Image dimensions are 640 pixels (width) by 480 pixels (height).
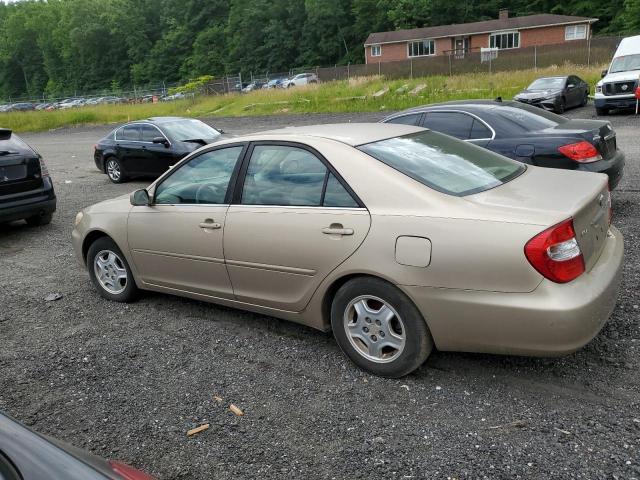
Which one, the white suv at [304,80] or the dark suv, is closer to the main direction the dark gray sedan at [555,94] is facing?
the dark suv

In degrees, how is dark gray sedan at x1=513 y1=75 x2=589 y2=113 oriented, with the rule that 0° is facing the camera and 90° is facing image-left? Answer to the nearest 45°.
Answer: approximately 45°

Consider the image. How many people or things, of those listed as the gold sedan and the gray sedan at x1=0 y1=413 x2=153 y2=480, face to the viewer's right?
0

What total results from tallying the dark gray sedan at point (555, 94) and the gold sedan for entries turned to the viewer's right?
0

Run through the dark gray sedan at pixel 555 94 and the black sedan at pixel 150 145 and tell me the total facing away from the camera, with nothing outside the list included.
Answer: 0

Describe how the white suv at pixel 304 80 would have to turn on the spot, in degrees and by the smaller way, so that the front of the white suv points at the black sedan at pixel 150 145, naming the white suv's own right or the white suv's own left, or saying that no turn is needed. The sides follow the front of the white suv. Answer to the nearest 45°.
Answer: approximately 45° to the white suv's own left

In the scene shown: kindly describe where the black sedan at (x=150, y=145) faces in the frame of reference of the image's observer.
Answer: facing the viewer and to the right of the viewer

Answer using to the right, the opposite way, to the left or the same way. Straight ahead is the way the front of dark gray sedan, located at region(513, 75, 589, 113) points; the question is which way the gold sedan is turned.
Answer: to the right

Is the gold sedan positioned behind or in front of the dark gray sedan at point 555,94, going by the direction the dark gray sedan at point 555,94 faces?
in front

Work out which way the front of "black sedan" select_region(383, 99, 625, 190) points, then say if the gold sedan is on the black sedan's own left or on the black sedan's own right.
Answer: on the black sedan's own left

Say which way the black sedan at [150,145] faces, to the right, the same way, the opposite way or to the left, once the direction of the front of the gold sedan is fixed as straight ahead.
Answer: the opposite way

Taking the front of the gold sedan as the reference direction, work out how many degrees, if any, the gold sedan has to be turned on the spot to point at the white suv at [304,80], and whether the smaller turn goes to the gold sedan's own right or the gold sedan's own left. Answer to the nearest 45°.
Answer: approximately 45° to the gold sedan's own right

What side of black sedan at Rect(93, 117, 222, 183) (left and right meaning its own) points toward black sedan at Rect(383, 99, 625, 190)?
front

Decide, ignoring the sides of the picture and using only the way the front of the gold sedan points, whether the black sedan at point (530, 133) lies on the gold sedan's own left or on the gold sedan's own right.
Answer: on the gold sedan's own right

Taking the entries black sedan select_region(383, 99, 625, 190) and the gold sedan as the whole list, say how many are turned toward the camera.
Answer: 0

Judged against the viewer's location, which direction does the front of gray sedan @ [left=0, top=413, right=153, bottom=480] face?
facing away from the viewer and to the left of the viewer
